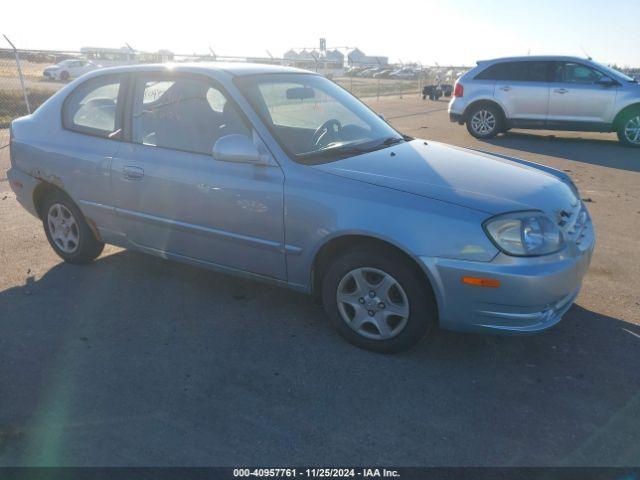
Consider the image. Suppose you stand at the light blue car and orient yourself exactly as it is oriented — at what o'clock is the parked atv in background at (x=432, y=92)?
The parked atv in background is roughly at 8 o'clock from the light blue car.

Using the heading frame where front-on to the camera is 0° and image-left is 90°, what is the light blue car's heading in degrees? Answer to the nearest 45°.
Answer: approximately 315°

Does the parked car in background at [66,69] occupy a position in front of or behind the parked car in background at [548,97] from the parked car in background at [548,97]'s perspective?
behind

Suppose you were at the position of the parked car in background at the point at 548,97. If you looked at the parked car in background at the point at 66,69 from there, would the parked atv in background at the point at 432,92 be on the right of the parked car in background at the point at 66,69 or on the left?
right

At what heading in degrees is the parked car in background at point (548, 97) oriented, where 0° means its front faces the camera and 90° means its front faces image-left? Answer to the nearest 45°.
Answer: approximately 270°

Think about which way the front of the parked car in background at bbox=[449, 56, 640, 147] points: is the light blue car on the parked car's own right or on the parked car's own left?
on the parked car's own right

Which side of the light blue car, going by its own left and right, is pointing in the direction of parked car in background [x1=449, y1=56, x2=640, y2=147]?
left
